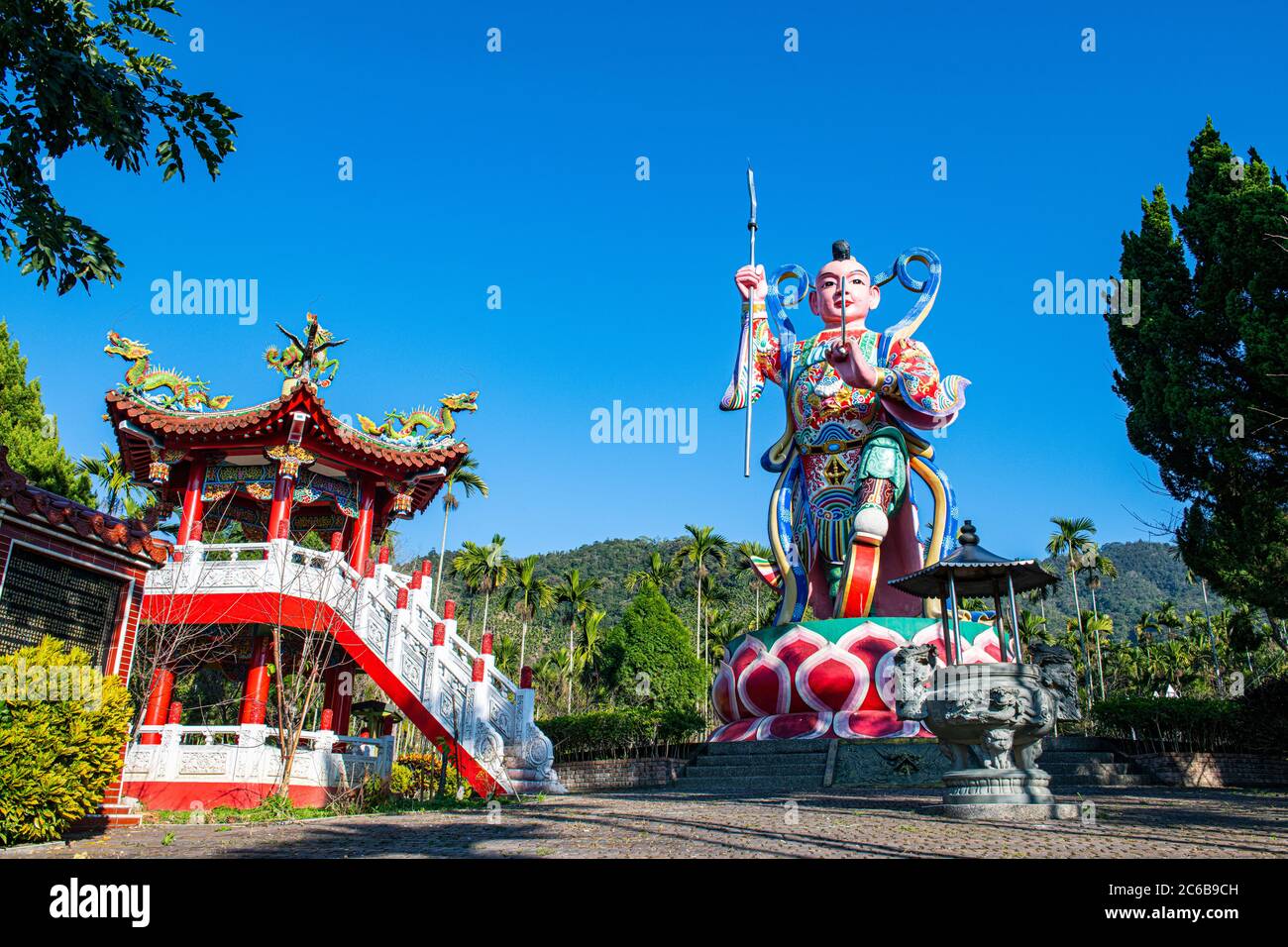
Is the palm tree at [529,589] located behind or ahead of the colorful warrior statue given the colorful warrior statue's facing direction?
behind

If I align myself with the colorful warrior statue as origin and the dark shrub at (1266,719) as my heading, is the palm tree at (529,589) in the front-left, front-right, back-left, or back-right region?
back-left

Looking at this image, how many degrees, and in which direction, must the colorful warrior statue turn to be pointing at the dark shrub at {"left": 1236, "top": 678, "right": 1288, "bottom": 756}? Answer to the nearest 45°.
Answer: approximately 90° to its left

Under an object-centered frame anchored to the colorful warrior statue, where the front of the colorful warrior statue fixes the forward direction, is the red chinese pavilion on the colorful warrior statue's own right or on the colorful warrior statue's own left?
on the colorful warrior statue's own right

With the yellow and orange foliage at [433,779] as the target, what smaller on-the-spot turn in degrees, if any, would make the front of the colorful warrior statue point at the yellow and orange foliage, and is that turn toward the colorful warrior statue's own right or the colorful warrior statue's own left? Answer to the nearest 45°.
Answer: approximately 45° to the colorful warrior statue's own right

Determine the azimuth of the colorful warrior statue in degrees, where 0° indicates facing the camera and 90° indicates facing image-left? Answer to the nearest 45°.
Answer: approximately 0°

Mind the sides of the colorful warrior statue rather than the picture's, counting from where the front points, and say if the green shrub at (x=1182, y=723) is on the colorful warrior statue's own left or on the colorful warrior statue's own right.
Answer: on the colorful warrior statue's own left
